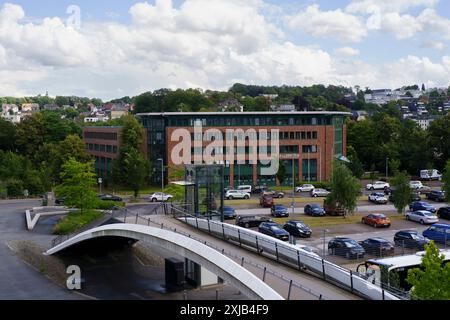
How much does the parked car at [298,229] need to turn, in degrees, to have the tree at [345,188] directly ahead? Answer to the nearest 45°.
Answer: approximately 90° to its left

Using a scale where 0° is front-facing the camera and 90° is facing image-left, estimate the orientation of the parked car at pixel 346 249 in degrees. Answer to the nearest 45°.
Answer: approximately 315°

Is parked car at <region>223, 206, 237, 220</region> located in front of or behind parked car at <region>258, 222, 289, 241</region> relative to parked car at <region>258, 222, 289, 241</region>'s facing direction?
behind

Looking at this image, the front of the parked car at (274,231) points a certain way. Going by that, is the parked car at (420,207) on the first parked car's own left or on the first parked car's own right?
on the first parked car's own left

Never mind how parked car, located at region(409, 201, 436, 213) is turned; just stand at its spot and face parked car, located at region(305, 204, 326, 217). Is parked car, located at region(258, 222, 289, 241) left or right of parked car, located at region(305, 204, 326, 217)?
left

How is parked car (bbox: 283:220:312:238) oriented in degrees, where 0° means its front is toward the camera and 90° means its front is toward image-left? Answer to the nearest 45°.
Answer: approximately 315°
